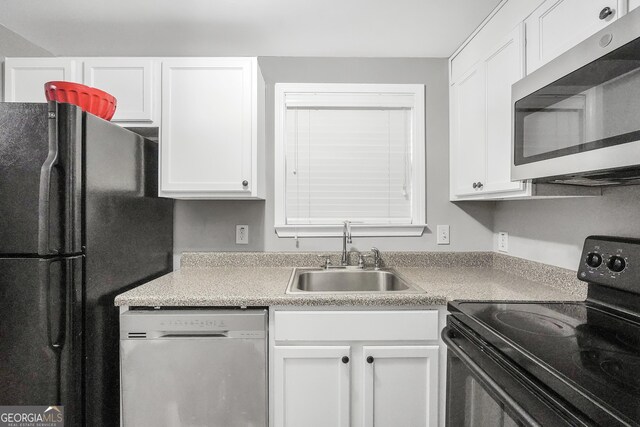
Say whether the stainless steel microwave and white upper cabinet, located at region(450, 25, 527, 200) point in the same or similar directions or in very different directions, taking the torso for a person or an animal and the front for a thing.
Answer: same or similar directions

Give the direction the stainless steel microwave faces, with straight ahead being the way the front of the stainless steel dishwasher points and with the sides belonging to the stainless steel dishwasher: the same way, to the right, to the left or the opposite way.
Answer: to the right

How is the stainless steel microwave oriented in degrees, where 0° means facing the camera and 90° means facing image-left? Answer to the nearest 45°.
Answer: approximately 45°

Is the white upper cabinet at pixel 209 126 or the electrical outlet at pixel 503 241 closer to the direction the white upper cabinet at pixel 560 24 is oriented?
the white upper cabinet

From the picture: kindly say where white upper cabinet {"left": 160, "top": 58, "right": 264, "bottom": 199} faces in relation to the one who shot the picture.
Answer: facing the viewer

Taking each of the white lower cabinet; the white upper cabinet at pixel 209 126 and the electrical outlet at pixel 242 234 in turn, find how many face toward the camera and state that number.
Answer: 3

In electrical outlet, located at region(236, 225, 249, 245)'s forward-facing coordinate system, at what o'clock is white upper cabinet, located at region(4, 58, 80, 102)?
The white upper cabinet is roughly at 3 o'clock from the electrical outlet.

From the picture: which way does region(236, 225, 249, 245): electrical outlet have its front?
toward the camera

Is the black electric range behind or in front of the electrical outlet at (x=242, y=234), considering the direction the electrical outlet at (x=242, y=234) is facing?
in front

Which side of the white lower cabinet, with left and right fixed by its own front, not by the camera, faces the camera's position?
front

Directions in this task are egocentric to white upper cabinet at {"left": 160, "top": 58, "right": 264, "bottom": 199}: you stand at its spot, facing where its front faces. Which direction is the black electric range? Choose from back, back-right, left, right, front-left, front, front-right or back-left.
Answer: front-left

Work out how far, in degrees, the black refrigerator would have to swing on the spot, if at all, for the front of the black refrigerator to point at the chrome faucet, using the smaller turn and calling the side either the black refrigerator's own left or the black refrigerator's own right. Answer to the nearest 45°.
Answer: approximately 135° to the black refrigerator's own left

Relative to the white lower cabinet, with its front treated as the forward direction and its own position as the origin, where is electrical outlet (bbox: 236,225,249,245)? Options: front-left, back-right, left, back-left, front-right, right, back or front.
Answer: back-right
